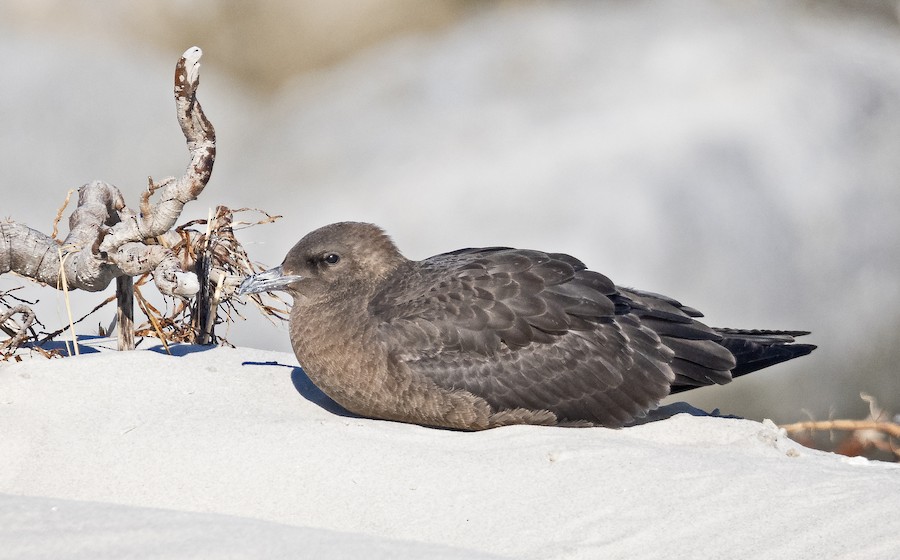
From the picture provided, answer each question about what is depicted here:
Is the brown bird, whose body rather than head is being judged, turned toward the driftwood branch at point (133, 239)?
yes

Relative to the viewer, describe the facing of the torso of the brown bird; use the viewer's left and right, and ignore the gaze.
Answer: facing to the left of the viewer

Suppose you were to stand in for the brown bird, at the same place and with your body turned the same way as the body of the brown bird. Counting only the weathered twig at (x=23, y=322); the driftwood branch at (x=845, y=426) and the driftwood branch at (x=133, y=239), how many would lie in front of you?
2

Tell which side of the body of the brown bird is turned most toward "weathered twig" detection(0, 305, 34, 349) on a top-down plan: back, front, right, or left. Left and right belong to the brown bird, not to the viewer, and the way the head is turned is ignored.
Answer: front

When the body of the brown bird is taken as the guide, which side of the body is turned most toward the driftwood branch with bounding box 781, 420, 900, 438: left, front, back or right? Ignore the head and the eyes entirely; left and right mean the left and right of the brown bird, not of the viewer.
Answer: back

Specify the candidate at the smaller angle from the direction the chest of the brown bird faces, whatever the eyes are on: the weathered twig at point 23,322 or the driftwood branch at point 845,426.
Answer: the weathered twig
